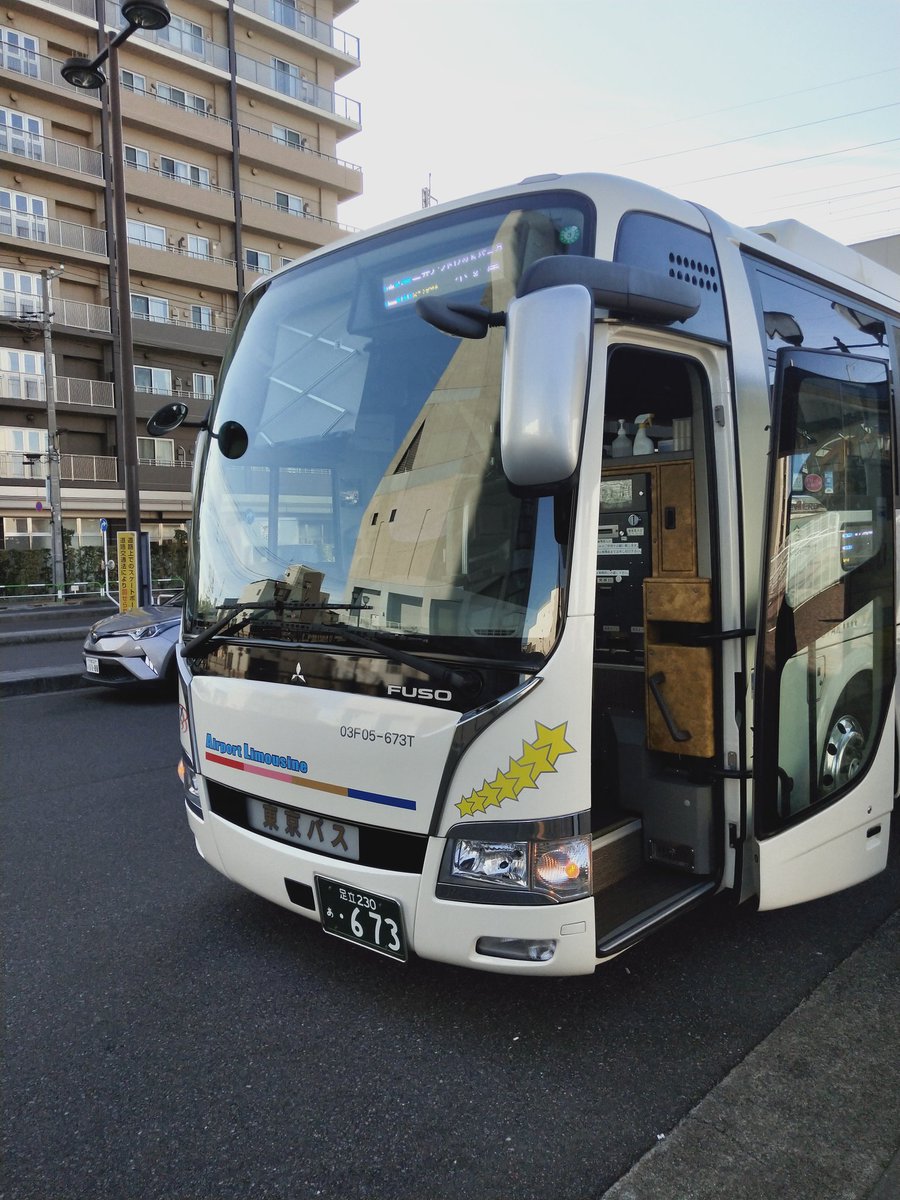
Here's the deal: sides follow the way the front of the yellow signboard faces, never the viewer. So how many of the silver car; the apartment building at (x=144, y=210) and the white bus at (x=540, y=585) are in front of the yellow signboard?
2

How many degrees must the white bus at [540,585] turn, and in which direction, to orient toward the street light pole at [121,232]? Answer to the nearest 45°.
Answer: approximately 90° to its right

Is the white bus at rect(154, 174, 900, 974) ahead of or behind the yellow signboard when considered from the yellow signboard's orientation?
ahead

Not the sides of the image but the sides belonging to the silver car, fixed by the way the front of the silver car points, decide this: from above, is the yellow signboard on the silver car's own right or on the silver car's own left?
on the silver car's own right

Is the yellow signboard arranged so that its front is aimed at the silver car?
yes

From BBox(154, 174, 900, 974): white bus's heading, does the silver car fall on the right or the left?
on its right

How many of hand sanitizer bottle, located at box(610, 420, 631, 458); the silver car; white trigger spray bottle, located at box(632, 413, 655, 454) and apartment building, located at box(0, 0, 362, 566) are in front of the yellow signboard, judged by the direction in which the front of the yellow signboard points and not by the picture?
3

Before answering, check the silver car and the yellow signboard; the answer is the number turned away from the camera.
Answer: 0

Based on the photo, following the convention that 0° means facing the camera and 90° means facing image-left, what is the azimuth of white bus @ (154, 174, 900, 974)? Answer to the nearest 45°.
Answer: approximately 45°

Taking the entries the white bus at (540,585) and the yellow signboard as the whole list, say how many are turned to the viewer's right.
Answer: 0

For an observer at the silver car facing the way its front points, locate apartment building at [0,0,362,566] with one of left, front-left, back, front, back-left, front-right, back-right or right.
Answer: back-right

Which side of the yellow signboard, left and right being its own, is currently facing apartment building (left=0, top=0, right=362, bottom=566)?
back

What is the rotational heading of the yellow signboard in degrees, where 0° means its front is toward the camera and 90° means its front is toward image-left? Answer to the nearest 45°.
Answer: approximately 0°
